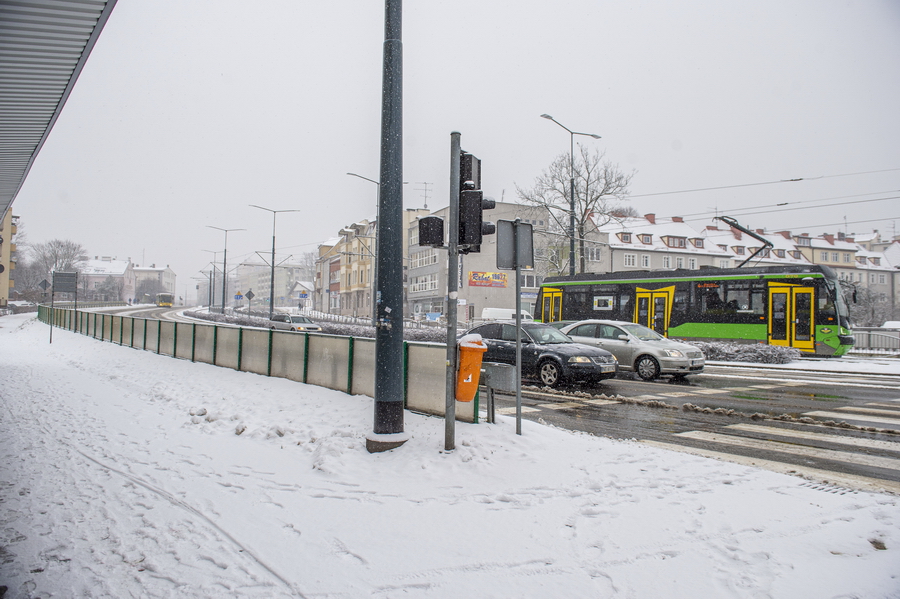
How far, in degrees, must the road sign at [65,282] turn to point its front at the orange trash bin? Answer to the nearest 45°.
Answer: approximately 180°

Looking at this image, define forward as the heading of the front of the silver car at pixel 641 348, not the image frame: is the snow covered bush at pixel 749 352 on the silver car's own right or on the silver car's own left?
on the silver car's own left

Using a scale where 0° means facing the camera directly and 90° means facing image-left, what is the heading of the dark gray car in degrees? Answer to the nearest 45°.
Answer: approximately 315°

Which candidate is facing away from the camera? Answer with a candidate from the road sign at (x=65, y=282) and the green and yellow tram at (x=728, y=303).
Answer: the road sign

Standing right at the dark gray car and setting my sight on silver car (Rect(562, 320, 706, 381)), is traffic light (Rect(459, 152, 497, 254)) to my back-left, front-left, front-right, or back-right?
back-right

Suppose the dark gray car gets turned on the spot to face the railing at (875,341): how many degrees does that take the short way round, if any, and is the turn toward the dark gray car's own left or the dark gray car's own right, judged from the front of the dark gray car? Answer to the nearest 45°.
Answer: approximately 90° to the dark gray car's own left

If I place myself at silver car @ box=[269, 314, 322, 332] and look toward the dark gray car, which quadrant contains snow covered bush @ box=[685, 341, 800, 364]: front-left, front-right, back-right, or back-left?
front-left

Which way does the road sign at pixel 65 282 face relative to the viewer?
away from the camera

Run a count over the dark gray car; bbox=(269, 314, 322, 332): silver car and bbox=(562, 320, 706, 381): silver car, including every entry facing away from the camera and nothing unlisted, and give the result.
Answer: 0

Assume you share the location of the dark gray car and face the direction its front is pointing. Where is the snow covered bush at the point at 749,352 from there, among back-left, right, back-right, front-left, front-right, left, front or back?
left

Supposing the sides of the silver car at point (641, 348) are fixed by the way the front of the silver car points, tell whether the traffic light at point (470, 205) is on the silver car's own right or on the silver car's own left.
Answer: on the silver car's own right

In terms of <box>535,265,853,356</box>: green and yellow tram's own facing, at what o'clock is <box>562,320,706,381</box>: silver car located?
The silver car is roughly at 2 o'clock from the green and yellow tram.

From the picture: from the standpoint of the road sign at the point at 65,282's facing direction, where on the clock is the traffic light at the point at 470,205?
The traffic light is roughly at 6 o'clock from the road sign.
